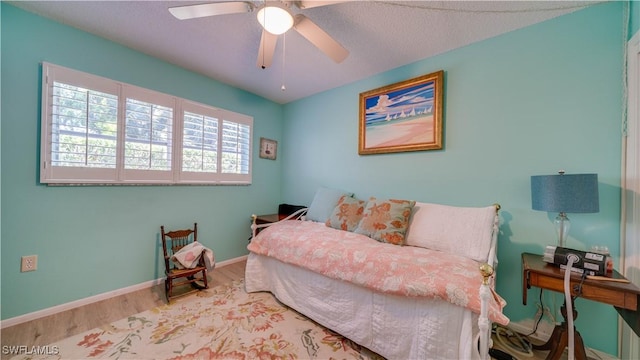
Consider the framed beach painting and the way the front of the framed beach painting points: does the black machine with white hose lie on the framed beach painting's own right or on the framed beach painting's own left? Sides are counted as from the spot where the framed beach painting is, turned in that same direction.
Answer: on the framed beach painting's own left

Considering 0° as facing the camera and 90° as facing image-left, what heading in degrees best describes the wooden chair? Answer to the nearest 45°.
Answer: approximately 315°

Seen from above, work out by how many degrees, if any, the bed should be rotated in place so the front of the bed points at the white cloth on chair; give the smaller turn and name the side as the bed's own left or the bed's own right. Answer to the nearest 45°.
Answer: approximately 45° to the bed's own right

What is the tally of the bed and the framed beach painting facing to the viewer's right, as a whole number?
0

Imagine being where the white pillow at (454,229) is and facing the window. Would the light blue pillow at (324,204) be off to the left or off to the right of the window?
right

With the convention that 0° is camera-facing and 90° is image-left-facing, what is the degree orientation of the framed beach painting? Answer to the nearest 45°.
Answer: approximately 45°
